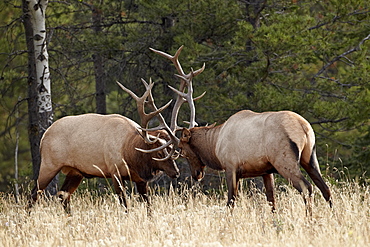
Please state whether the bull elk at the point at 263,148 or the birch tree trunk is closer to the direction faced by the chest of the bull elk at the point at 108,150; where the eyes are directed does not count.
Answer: the bull elk

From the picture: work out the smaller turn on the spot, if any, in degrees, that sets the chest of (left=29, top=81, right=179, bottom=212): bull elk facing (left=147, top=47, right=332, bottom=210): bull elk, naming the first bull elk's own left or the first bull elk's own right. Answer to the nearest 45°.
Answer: approximately 45° to the first bull elk's own right

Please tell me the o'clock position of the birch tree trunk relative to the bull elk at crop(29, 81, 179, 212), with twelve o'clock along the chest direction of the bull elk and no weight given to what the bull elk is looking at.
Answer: The birch tree trunk is roughly at 8 o'clock from the bull elk.

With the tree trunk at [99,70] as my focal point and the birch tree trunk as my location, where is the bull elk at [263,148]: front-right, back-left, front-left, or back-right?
back-right

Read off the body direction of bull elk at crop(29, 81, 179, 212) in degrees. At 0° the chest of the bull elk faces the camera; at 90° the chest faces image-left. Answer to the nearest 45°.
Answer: approximately 270°
